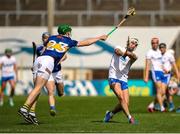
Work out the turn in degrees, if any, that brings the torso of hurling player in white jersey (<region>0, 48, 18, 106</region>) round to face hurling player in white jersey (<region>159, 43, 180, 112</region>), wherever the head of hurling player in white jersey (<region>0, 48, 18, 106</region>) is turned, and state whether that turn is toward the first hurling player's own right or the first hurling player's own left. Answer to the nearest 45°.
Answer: approximately 45° to the first hurling player's own left

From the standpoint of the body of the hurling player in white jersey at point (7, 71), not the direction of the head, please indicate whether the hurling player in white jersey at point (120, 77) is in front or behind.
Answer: in front

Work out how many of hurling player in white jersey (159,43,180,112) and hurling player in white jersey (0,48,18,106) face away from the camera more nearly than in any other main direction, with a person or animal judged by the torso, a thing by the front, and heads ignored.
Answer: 0

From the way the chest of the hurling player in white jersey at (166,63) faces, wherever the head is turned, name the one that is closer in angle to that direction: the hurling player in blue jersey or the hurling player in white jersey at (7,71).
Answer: the hurling player in blue jersey

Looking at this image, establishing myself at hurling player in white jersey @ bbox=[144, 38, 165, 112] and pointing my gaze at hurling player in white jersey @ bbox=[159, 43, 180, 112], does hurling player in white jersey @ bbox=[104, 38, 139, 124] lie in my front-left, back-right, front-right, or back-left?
back-right

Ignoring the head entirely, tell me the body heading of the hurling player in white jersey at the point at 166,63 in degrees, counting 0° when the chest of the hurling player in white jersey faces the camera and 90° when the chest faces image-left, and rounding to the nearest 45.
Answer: approximately 45°
